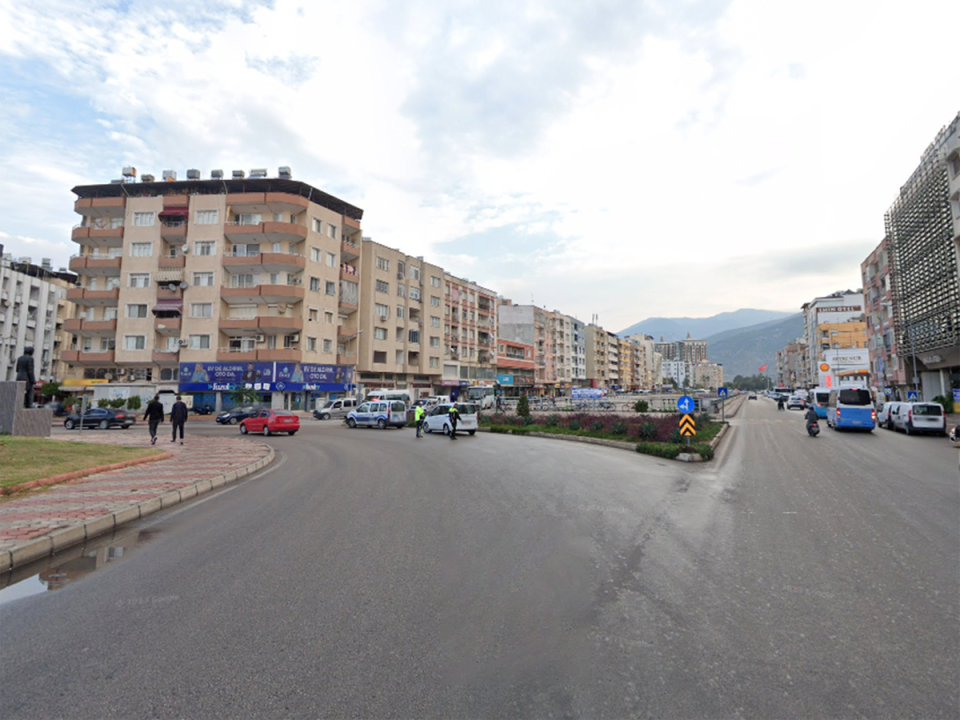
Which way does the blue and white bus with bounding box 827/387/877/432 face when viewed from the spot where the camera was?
facing away from the viewer

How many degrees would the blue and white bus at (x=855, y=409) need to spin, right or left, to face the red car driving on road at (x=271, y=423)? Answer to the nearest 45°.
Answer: approximately 135° to its left

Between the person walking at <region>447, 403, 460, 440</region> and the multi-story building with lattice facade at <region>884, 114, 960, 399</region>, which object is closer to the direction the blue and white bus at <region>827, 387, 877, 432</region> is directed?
the multi-story building with lattice facade

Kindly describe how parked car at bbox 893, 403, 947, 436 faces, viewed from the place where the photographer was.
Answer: facing away from the viewer and to the left of the viewer

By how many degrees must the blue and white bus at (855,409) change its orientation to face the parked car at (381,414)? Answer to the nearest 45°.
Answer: approximately 135° to its left
